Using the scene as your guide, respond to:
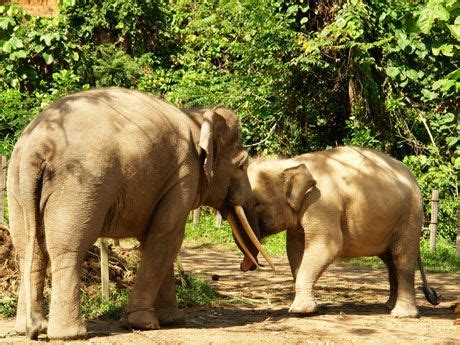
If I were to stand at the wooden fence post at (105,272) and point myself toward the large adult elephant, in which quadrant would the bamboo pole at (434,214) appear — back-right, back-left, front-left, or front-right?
back-left

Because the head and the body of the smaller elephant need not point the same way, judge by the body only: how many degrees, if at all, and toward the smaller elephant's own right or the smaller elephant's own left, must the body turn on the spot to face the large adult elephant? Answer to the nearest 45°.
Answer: approximately 45° to the smaller elephant's own left

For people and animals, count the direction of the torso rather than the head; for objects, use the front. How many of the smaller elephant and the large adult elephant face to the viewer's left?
1

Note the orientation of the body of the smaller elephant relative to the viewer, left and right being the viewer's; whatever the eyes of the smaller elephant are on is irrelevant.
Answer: facing to the left of the viewer

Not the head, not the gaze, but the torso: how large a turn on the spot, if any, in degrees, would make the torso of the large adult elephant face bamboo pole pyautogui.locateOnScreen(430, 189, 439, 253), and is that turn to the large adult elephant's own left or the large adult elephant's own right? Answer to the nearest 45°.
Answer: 0° — it already faces it

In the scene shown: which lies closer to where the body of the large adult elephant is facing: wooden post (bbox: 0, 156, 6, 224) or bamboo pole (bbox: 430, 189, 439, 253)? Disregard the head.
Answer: the bamboo pole

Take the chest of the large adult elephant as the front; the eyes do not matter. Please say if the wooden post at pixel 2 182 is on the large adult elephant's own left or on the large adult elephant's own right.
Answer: on the large adult elephant's own left

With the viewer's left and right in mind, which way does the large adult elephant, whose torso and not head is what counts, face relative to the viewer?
facing away from the viewer and to the right of the viewer
